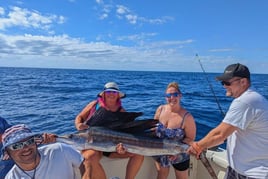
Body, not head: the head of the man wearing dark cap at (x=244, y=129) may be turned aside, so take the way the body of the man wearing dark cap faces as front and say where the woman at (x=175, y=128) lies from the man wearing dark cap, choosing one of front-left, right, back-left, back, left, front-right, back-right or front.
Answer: front-right

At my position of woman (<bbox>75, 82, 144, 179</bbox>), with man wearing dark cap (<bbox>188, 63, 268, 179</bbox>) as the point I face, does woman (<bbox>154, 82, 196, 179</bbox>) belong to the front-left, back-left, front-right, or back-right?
front-left

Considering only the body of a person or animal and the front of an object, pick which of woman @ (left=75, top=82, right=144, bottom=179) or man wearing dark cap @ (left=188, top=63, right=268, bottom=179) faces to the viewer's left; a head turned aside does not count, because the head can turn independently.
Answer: the man wearing dark cap

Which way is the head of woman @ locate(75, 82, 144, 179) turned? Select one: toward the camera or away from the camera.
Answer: toward the camera

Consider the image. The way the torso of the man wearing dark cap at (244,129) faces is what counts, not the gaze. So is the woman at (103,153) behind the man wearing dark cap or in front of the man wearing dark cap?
in front

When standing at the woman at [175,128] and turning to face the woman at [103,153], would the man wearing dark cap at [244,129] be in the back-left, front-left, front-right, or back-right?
back-left

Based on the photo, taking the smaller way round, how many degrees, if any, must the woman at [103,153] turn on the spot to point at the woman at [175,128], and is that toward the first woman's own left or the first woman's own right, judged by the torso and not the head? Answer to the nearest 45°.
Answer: approximately 90° to the first woman's own left

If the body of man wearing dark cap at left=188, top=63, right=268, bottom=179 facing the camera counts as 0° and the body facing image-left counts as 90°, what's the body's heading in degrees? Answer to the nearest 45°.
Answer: approximately 90°

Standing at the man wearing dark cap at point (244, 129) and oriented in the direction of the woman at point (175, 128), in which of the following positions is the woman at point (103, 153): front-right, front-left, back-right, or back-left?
front-left

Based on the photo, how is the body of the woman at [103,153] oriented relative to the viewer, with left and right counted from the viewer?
facing the viewer

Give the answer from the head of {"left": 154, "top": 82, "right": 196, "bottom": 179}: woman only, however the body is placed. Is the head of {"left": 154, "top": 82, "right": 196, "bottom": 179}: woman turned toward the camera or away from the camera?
toward the camera
